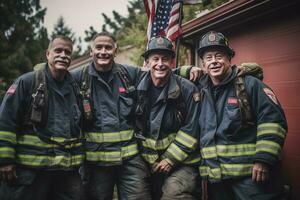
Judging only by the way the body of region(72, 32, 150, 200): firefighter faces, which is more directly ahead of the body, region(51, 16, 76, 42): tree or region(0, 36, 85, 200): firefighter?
the firefighter

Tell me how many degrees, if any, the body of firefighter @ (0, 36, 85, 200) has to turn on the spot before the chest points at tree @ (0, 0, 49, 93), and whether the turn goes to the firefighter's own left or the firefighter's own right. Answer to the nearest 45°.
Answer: approximately 135° to the firefighter's own left

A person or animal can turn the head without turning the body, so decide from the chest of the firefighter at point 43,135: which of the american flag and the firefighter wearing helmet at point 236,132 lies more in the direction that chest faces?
the firefighter wearing helmet

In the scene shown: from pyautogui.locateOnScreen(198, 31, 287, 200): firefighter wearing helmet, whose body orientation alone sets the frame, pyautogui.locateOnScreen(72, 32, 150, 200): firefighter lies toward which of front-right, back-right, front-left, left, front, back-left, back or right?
front-right

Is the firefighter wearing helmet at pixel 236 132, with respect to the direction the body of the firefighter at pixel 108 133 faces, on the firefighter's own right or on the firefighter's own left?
on the firefighter's own left

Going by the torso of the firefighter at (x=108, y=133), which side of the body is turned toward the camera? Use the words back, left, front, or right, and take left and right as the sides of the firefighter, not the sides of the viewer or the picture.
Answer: front

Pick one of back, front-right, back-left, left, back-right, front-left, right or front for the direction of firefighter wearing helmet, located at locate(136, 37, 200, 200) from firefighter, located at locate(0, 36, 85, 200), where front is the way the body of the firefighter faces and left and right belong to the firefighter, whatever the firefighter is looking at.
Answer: front-left

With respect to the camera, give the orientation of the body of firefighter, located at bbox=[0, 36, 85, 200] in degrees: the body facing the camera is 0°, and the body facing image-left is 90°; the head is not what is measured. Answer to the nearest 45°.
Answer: approximately 315°

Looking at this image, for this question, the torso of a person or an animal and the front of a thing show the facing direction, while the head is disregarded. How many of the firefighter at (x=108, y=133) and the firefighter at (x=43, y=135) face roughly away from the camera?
0

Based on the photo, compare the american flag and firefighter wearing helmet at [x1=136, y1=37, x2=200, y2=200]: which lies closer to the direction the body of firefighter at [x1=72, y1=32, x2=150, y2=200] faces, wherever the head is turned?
the firefighter wearing helmet

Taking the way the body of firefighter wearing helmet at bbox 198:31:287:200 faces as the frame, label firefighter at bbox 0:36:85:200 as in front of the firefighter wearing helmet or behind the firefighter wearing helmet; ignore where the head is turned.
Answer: in front

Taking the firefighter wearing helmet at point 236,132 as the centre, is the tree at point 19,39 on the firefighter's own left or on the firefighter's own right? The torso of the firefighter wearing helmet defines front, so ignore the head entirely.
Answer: on the firefighter's own right
